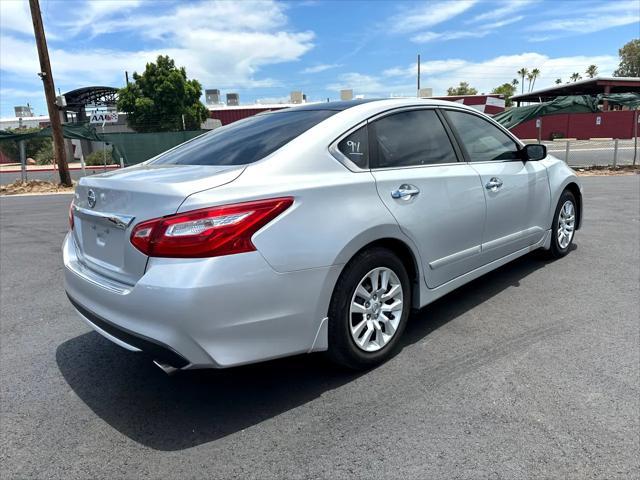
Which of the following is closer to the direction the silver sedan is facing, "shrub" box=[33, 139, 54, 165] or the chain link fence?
the chain link fence

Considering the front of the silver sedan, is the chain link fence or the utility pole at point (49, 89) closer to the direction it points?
the chain link fence

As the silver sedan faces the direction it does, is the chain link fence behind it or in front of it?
in front

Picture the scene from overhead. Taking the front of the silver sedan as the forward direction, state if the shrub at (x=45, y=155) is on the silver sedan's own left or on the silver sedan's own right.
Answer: on the silver sedan's own left

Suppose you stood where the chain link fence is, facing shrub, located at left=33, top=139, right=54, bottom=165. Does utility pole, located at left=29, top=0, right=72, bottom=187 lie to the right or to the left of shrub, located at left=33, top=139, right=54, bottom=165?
left

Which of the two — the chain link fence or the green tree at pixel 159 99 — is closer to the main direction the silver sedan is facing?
the chain link fence

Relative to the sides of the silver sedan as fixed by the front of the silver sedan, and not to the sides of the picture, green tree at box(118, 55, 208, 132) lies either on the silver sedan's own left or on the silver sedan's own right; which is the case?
on the silver sedan's own left

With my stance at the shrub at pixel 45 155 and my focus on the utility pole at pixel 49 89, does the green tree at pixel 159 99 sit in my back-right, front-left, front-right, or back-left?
back-left

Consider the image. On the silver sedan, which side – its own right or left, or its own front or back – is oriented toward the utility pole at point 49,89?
left

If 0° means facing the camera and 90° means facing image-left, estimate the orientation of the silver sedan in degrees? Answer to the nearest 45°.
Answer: approximately 225°
